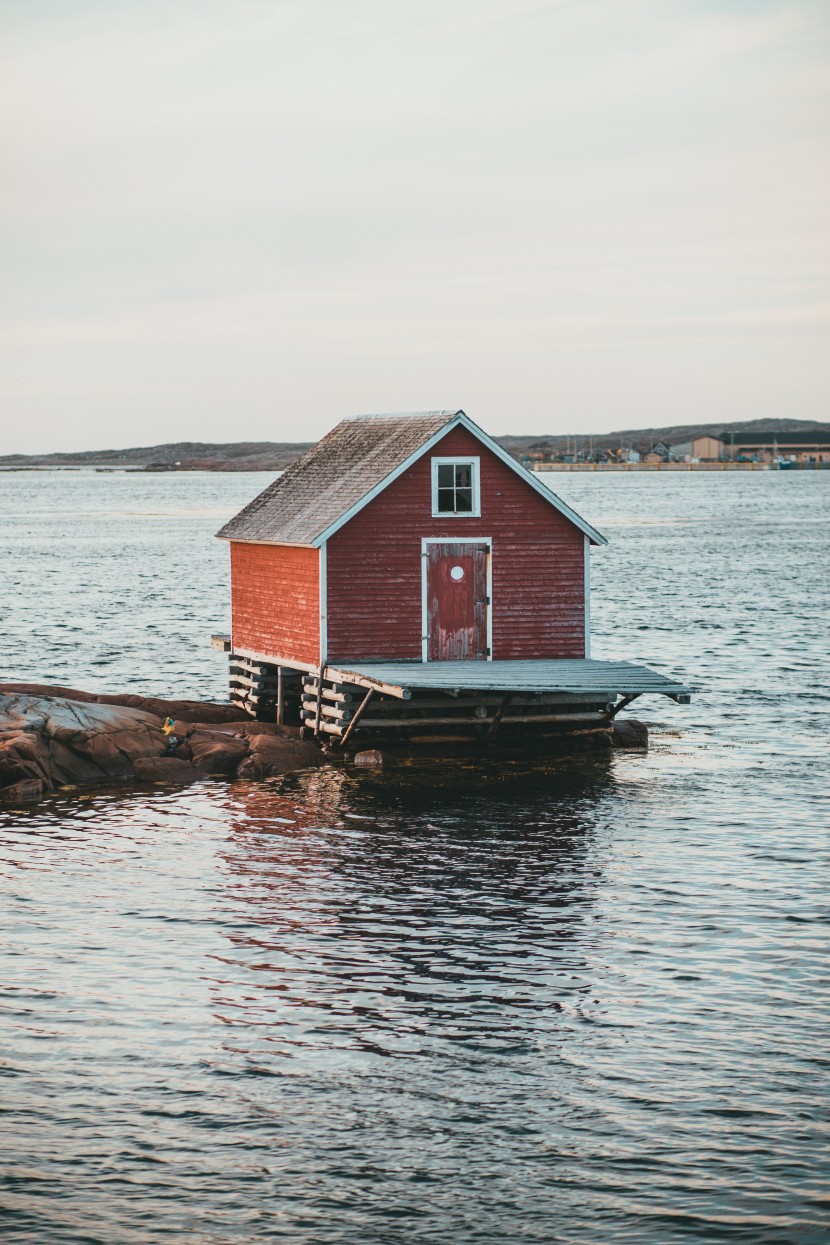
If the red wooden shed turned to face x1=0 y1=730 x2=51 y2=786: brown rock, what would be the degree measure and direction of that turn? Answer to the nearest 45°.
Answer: approximately 45° to its right

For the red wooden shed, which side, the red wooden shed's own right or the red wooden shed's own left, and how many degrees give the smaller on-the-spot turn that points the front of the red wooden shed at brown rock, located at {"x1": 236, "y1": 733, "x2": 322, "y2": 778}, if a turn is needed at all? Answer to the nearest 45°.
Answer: approximately 45° to the red wooden shed's own right

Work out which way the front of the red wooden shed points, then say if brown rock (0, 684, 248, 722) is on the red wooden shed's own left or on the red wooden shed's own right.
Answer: on the red wooden shed's own right

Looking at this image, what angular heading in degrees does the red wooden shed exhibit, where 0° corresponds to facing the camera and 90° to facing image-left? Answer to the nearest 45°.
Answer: approximately 0°

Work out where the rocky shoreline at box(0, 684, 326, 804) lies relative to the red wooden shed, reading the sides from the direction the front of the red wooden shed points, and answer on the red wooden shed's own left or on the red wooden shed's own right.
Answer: on the red wooden shed's own right

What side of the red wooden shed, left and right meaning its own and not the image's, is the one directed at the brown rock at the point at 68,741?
right
